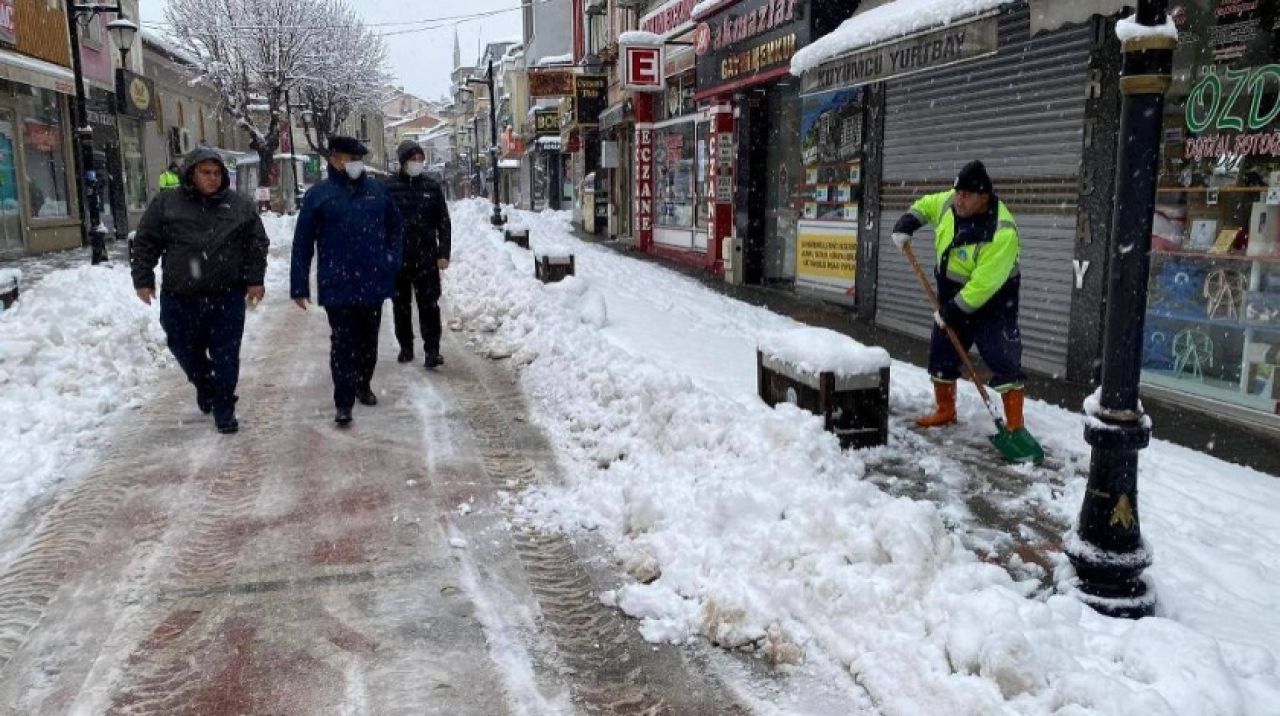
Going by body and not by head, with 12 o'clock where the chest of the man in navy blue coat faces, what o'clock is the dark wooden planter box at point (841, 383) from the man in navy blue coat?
The dark wooden planter box is roughly at 10 o'clock from the man in navy blue coat.

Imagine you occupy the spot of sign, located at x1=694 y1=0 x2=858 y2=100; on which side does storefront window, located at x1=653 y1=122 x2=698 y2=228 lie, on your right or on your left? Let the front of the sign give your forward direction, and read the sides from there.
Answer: on your right

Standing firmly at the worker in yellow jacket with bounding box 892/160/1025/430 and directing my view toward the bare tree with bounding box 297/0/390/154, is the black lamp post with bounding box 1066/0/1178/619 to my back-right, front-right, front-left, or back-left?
back-left

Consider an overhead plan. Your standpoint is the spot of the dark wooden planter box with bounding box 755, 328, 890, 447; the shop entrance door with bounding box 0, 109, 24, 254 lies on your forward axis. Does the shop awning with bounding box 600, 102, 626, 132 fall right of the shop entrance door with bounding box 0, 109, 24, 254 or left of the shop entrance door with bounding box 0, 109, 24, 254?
right

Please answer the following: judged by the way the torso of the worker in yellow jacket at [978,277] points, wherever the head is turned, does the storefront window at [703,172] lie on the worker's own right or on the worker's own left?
on the worker's own right

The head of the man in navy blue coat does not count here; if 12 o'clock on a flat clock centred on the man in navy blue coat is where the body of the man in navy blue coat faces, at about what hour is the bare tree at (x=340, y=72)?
The bare tree is roughly at 6 o'clock from the man in navy blue coat.
